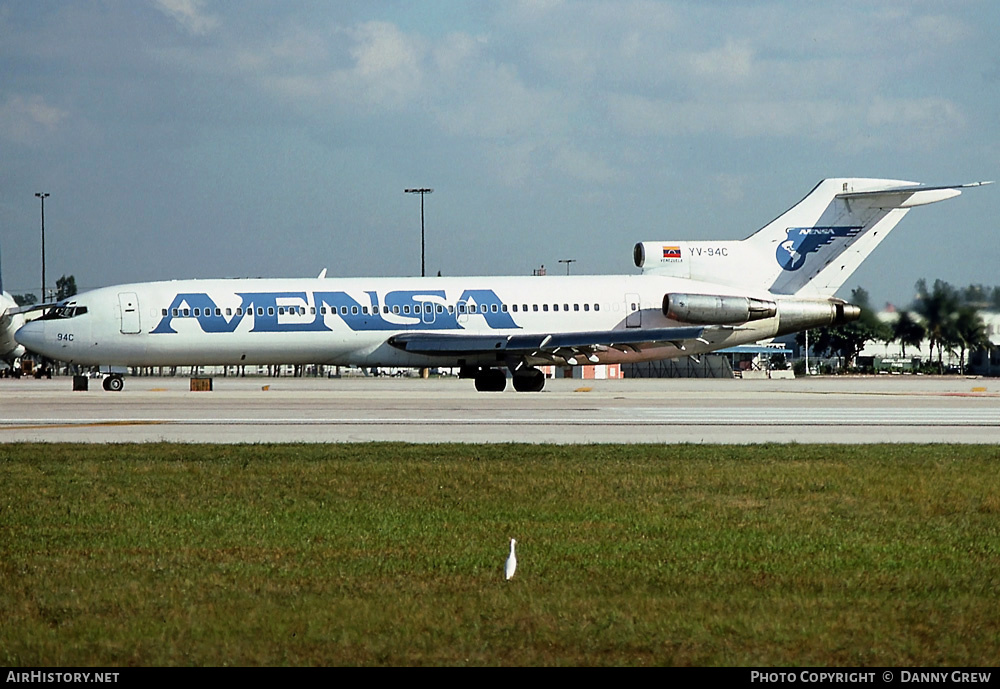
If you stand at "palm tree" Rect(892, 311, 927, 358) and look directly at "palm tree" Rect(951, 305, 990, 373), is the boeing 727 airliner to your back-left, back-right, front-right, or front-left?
back-right

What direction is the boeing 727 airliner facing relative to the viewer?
to the viewer's left

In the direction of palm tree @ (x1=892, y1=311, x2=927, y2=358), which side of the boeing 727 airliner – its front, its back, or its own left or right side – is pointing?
right

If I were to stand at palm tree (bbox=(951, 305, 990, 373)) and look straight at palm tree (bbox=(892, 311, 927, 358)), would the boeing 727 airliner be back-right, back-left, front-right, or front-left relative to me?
front-left
